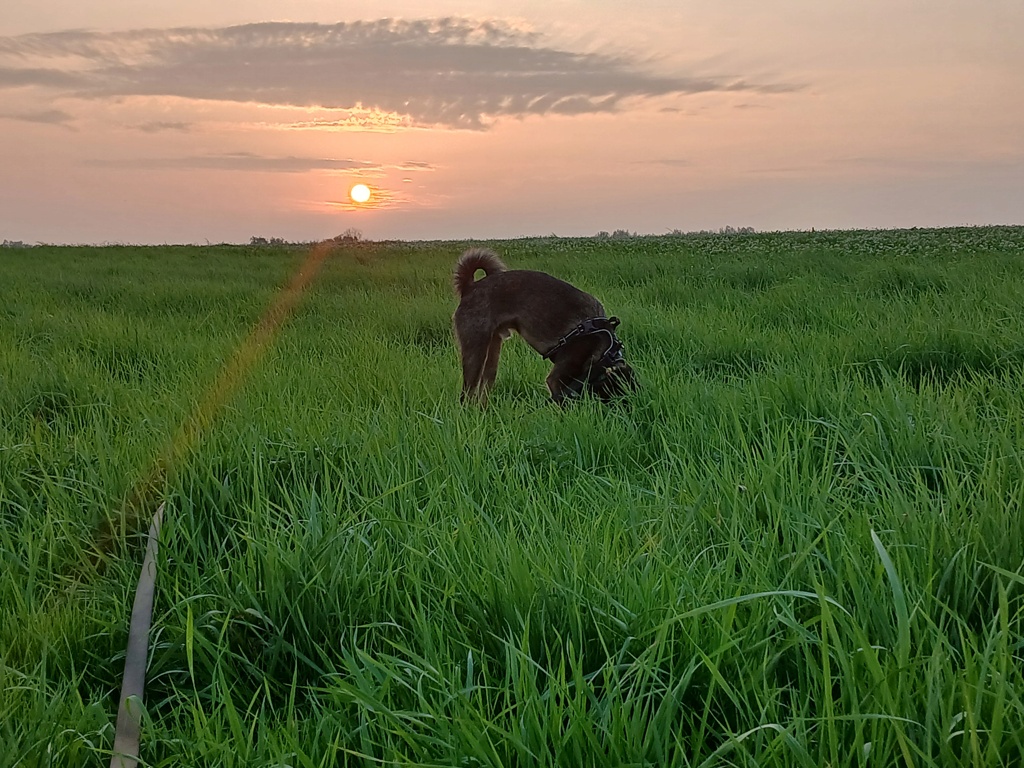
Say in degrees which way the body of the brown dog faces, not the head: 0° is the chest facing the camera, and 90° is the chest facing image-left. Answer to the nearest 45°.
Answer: approximately 270°
